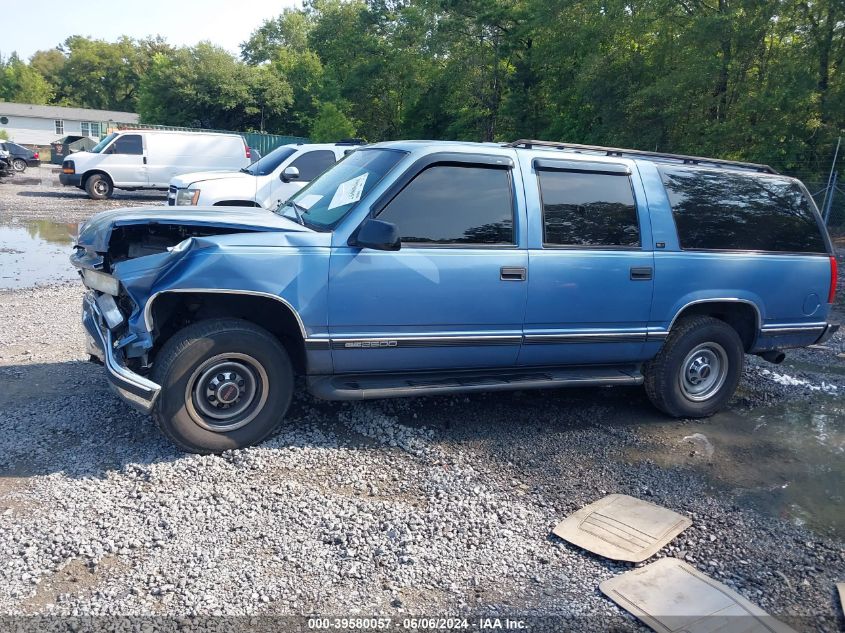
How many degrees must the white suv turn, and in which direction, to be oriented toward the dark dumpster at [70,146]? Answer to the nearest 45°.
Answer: approximately 135° to its right

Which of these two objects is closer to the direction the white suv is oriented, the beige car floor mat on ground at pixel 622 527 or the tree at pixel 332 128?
the beige car floor mat on ground

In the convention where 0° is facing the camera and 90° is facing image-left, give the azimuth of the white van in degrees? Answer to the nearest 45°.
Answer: approximately 90°

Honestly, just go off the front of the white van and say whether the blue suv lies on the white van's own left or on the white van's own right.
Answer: on the white van's own left

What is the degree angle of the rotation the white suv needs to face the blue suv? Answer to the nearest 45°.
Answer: approximately 45° to its left

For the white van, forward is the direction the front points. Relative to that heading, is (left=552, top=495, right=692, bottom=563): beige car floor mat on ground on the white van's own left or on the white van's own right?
on the white van's own left

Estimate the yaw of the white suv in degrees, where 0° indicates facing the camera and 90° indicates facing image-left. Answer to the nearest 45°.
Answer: approximately 45°

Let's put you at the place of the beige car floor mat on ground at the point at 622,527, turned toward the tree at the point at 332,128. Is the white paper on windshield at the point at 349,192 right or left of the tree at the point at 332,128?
left

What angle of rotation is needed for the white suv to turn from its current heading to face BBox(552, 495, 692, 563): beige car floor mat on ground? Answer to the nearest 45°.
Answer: approximately 45° to its left

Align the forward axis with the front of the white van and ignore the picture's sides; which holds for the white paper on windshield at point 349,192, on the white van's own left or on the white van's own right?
on the white van's own left

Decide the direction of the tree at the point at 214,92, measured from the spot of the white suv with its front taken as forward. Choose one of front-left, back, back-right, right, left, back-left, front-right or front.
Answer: back-right

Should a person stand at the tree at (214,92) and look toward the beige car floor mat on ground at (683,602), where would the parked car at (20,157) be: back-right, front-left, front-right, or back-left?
front-right

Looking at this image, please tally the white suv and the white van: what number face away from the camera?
0

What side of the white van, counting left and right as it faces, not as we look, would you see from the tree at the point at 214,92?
right
